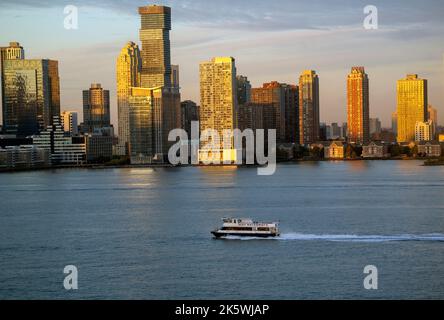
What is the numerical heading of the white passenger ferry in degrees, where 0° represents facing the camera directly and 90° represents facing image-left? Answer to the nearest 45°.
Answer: approximately 90°
